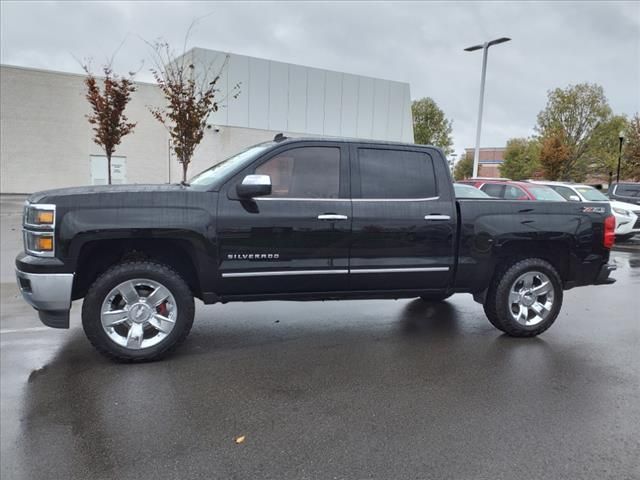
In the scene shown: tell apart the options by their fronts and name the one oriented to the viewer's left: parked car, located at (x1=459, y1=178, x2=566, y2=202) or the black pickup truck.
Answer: the black pickup truck

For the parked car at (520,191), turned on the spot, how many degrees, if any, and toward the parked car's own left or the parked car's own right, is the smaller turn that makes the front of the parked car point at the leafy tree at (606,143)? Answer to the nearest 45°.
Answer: approximately 135° to the parked car's own left

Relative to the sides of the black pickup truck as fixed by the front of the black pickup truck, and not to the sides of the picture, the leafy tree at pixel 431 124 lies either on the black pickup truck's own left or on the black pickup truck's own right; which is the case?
on the black pickup truck's own right

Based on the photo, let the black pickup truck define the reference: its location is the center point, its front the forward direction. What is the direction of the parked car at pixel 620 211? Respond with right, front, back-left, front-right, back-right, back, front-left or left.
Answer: back-right

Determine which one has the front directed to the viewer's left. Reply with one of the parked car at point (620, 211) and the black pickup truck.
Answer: the black pickup truck

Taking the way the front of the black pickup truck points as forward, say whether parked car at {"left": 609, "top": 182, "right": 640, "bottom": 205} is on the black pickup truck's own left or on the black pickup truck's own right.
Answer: on the black pickup truck's own right

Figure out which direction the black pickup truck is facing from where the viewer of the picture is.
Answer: facing to the left of the viewer

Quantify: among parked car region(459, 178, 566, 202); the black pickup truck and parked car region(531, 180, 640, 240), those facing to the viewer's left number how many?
1

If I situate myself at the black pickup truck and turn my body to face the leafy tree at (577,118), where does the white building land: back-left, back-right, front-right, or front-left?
front-left

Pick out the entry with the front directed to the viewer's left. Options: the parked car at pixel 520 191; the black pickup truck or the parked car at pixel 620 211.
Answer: the black pickup truck

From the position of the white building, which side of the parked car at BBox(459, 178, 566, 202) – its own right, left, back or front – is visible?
back

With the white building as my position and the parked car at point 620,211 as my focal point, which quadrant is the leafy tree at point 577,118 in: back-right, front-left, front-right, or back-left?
front-left

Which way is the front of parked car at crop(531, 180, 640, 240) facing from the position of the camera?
facing the viewer and to the right of the viewer

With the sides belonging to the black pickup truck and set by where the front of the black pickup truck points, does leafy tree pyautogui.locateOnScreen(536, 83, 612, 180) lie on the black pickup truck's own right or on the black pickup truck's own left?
on the black pickup truck's own right
